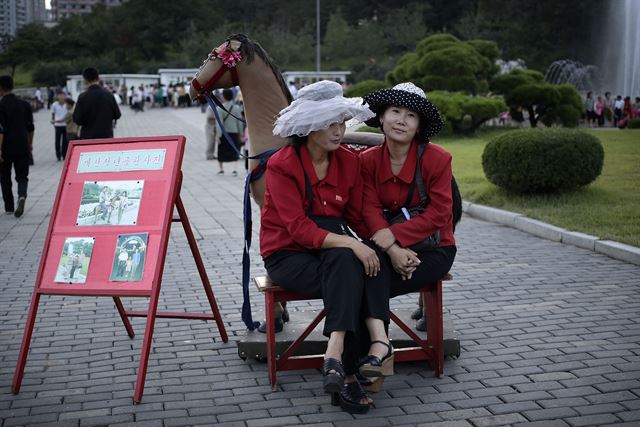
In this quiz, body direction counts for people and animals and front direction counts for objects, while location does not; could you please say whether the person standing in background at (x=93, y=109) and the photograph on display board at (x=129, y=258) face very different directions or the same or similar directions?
very different directions

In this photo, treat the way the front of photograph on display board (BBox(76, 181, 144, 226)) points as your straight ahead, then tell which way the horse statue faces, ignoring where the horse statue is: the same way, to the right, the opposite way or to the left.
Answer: to the right

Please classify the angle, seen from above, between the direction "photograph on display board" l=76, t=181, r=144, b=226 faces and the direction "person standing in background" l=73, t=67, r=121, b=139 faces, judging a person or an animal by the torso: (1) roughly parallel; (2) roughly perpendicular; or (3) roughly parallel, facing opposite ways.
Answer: roughly parallel, facing opposite ways

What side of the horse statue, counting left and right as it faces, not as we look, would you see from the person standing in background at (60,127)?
right

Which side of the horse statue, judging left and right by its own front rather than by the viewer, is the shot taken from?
left

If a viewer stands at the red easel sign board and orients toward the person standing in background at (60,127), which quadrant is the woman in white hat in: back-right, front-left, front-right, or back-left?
back-right

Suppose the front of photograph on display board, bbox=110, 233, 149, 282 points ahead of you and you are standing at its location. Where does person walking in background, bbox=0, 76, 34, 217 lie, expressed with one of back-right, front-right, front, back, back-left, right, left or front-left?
back

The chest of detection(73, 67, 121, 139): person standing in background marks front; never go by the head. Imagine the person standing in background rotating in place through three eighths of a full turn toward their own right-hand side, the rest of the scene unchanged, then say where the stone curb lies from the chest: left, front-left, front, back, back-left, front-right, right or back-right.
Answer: front

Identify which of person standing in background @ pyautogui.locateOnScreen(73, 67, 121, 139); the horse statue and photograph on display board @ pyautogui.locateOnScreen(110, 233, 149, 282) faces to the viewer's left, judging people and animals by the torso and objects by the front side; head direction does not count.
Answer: the horse statue

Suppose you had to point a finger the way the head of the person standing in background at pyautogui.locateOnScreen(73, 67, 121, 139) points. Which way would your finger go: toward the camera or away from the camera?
away from the camera

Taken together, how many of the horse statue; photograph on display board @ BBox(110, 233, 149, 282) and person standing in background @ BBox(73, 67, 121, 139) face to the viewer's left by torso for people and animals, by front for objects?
1

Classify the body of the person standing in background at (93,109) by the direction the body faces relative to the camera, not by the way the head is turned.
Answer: away from the camera

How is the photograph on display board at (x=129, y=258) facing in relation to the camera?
toward the camera

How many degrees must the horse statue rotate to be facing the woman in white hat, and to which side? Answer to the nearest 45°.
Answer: approximately 90° to its left

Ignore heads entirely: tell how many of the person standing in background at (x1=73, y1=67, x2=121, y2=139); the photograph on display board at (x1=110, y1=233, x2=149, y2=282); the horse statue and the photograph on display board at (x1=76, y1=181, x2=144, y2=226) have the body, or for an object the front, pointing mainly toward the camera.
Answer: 2

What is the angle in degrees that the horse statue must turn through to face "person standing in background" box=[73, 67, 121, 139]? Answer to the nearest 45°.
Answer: approximately 90° to its right

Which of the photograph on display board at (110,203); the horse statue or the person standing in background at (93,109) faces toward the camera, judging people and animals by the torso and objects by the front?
the photograph on display board
